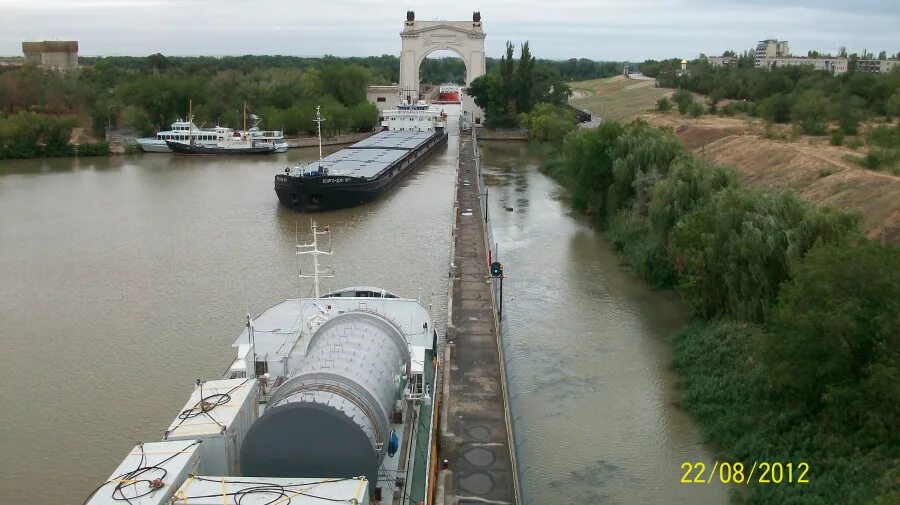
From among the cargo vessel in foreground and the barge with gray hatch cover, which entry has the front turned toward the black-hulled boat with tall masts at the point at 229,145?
the cargo vessel in foreground

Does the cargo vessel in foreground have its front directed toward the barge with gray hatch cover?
yes

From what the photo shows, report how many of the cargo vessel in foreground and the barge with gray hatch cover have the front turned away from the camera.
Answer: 1

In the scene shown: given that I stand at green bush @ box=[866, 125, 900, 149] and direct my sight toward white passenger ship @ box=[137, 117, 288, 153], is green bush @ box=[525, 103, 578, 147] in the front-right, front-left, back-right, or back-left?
front-right

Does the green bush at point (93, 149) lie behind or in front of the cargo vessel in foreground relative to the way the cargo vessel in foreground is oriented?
in front

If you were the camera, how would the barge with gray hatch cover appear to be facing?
facing the viewer and to the left of the viewer

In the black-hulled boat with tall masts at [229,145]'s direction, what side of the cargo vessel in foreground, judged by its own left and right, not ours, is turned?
front

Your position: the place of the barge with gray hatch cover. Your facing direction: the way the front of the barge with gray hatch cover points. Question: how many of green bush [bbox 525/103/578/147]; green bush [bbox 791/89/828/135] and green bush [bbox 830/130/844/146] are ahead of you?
0

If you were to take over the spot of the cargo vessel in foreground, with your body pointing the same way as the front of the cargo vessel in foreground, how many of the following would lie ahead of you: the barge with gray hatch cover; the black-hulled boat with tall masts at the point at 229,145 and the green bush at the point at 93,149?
3

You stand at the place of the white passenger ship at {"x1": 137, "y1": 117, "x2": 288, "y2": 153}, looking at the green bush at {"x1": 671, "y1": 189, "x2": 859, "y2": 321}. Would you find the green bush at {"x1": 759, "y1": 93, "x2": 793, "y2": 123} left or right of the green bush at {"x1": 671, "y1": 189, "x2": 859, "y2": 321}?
left

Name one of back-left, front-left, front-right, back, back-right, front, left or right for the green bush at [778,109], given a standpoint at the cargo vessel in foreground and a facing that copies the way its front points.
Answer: front-right

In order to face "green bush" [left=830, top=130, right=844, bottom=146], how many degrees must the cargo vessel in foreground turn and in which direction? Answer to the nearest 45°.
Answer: approximately 45° to its right

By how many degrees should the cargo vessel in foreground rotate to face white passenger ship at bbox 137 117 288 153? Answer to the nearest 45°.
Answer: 0° — it already faces it

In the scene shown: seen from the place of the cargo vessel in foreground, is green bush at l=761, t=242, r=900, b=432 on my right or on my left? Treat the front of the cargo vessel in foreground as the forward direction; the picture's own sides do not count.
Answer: on my right

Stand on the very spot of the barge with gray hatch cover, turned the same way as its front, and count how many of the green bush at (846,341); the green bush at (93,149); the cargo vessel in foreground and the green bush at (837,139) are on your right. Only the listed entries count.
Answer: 1

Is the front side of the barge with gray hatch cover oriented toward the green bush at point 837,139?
no

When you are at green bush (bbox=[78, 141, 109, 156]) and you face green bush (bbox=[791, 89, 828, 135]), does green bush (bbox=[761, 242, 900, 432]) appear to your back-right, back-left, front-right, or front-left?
front-right

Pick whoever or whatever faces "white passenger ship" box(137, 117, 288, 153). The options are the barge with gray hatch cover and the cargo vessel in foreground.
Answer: the cargo vessel in foreground

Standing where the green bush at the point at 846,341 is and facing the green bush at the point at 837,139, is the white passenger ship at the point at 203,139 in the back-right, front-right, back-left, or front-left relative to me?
front-left

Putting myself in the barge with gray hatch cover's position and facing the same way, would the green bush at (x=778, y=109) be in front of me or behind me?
behind

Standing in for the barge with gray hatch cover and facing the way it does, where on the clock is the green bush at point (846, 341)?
The green bush is roughly at 10 o'clock from the barge with gray hatch cover.

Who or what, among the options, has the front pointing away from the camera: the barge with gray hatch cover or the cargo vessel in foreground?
the cargo vessel in foreground

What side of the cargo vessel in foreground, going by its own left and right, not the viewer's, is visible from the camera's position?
back

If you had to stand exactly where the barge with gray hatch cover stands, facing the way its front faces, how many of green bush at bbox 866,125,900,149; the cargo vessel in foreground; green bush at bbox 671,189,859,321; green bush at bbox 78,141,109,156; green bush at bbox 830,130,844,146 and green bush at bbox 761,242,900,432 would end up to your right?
1
